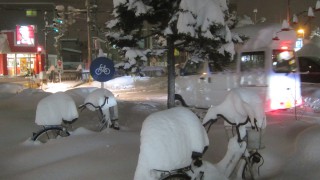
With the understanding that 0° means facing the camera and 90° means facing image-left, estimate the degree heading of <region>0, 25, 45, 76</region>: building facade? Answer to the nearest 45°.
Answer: approximately 0°

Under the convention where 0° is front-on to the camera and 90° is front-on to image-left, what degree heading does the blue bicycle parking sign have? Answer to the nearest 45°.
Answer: approximately 0°

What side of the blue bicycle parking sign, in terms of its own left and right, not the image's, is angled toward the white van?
left

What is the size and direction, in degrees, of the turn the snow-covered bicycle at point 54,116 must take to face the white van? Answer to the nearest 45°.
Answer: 0° — it already faces it

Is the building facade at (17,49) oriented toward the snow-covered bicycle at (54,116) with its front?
yes

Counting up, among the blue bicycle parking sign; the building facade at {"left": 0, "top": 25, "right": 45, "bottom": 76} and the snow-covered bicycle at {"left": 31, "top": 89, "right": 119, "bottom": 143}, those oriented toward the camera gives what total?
2

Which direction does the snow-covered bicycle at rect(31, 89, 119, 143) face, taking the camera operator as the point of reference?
facing away from the viewer and to the right of the viewer
